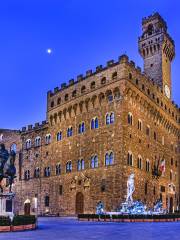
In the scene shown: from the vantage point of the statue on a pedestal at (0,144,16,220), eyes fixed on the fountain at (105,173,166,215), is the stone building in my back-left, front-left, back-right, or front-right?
front-left

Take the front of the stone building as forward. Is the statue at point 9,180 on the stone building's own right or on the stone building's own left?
on the stone building's own right

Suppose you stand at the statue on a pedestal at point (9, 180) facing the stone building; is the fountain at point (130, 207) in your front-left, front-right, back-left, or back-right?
front-right
